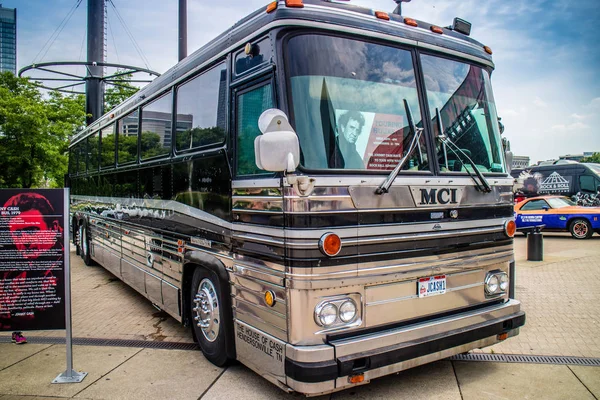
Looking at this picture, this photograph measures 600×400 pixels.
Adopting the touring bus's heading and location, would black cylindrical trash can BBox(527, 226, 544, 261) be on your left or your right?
on your left

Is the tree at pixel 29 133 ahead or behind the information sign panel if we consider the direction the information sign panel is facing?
behind

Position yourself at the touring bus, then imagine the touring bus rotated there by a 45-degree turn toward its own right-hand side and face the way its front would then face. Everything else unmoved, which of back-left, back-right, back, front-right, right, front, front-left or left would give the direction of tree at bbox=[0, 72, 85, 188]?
back-right
